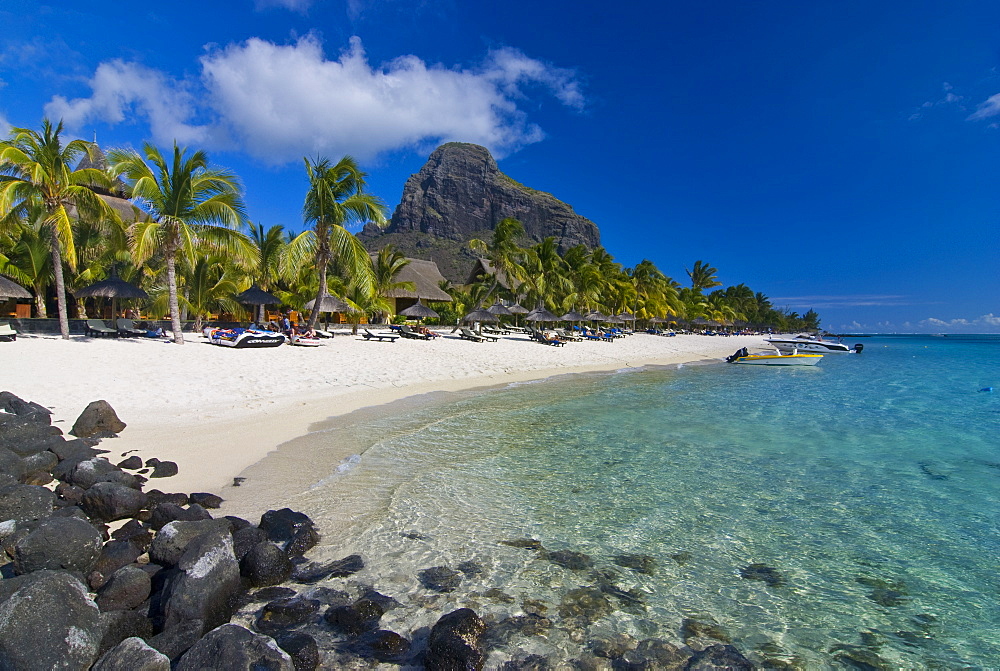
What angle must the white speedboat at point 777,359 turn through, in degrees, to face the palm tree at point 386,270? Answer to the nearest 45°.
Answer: approximately 135° to its right

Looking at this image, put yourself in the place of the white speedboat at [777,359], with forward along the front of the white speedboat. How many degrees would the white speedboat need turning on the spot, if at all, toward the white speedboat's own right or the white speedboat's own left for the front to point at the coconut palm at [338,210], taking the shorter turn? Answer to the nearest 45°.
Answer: approximately 135° to the white speedboat's own right

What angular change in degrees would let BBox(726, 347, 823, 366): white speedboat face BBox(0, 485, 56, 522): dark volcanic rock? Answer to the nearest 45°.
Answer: approximately 90° to its right

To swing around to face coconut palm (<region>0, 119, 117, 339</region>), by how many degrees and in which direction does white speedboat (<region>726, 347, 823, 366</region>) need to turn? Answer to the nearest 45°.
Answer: approximately 135° to its right

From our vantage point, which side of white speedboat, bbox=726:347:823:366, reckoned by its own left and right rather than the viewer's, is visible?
right

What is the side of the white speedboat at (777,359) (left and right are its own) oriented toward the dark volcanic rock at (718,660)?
right

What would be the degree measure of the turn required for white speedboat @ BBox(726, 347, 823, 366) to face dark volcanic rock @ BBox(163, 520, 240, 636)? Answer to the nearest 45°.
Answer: approximately 90° to its right

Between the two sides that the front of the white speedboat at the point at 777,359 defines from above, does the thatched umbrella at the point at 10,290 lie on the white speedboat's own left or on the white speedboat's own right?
on the white speedboat's own right

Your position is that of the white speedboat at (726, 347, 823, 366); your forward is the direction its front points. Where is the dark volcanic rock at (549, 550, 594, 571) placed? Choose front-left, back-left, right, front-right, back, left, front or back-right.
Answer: right

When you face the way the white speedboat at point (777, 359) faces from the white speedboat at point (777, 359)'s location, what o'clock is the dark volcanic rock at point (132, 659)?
The dark volcanic rock is roughly at 3 o'clock from the white speedboat.

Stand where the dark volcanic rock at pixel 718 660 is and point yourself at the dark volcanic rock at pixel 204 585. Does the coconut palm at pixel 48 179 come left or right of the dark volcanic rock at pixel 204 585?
right

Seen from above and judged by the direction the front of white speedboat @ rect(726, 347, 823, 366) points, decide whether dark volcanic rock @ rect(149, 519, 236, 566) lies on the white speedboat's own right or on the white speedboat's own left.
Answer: on the white speedboat's own right

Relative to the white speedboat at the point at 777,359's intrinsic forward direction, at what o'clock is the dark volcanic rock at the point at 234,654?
The dark volcanic rock is roughly at 3 o'clock from the white speedboat.

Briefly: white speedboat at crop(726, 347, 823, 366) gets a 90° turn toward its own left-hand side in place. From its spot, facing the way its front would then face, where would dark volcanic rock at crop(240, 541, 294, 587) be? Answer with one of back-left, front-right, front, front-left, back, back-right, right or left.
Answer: back

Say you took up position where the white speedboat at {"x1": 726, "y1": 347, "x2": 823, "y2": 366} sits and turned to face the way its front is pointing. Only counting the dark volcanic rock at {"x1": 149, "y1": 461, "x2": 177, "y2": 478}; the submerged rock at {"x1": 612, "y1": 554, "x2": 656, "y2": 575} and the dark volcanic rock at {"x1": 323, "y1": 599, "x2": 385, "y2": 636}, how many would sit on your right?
3

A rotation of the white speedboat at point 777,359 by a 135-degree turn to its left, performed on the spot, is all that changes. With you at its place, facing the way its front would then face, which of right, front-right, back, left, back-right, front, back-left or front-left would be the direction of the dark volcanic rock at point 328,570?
back-left

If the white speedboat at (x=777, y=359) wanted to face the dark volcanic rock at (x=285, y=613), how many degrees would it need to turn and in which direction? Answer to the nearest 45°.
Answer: approximately 90° to its right
